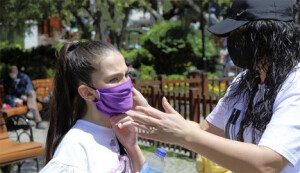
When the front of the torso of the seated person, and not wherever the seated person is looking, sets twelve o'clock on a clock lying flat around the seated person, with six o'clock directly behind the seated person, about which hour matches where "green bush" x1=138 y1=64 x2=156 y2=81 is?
The green bush is roughly at 9 o'clock from the seated person.

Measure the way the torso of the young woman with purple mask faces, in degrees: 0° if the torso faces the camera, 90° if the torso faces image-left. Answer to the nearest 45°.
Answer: approximately 315°

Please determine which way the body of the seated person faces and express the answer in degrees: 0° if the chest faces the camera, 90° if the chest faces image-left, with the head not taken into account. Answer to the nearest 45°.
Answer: approximately 315°

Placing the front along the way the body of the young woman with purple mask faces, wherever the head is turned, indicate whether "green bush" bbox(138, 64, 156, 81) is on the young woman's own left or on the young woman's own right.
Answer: on the young woman's own left

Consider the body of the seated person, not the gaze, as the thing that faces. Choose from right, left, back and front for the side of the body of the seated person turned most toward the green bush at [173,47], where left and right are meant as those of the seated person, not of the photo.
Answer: left

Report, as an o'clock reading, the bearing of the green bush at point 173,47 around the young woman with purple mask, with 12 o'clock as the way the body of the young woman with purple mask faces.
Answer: The green bush is roughly at 8 o'clock from the young woman with purple mask.

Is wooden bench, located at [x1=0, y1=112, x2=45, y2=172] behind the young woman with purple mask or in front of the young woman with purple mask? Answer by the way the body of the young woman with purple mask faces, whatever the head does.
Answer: behind
